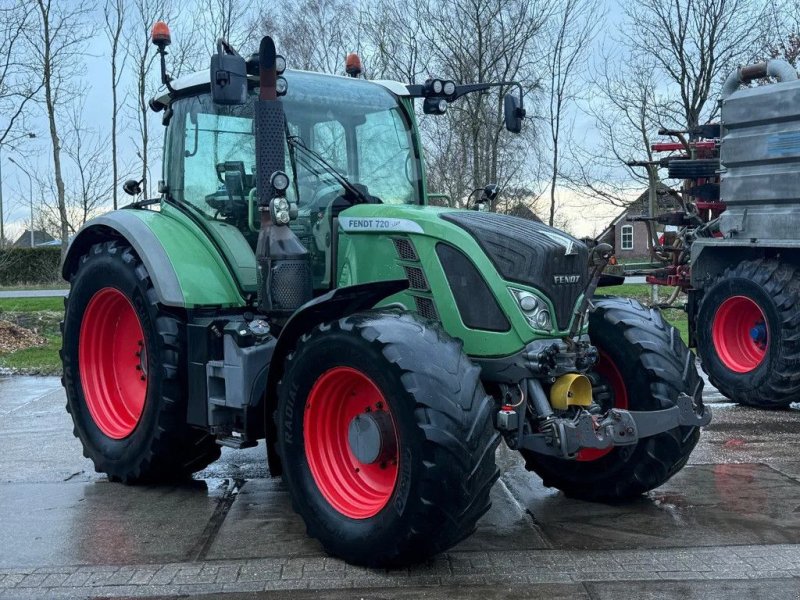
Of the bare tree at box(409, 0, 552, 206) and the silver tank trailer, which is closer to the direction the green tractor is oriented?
the silver tank trailer

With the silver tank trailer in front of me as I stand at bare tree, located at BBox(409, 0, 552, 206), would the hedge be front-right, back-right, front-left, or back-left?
back-right

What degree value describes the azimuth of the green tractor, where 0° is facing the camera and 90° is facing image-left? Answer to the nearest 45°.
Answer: approximately 315°

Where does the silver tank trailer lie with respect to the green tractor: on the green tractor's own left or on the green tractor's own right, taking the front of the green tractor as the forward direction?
on the green tractor's own left

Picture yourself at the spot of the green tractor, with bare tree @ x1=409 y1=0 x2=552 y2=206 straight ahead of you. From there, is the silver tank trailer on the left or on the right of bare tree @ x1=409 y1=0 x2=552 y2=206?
right

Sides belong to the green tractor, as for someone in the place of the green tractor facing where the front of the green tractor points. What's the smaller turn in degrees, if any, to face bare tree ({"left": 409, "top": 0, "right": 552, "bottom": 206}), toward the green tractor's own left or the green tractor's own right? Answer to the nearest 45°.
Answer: approximately 135° to the green tractor's own left

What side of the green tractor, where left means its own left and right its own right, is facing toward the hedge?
back

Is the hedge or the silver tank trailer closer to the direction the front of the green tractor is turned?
the silver tank trailer
